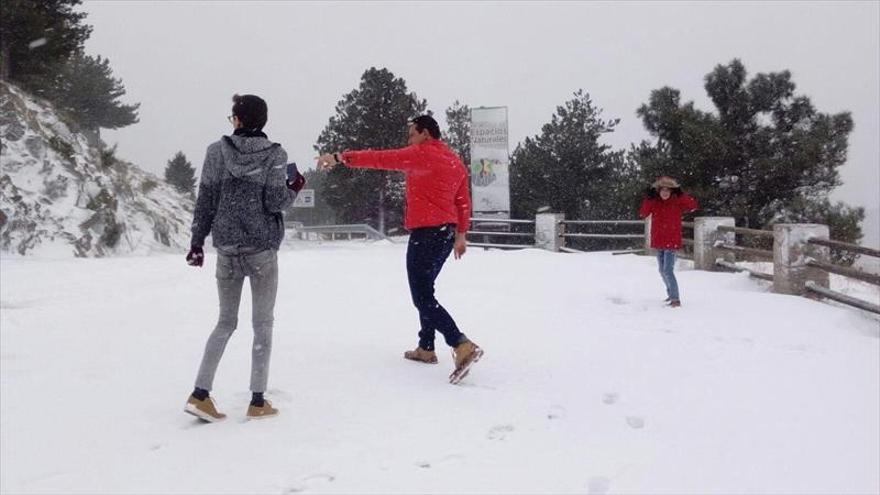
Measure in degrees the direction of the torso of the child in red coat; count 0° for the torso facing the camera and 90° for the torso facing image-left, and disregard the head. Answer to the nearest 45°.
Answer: approximately 0°

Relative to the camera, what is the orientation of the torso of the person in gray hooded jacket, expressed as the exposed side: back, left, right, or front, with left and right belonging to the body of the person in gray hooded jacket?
back

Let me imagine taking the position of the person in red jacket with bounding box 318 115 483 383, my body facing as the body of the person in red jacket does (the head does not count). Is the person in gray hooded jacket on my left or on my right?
on my left

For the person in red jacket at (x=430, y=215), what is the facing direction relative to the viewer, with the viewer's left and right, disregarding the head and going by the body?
facing away from the viewer and to the left of the viewer

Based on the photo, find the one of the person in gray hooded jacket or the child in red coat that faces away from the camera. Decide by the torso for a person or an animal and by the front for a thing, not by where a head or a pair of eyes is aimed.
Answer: the person in gray hooded jacket

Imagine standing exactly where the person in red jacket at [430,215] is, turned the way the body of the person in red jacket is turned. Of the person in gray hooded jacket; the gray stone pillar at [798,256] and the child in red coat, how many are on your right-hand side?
2

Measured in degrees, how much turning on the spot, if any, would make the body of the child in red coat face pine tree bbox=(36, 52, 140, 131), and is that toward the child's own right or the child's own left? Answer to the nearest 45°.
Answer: approximately 135° to the child's own right

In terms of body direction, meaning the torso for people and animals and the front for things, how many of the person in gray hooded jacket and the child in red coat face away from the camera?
1

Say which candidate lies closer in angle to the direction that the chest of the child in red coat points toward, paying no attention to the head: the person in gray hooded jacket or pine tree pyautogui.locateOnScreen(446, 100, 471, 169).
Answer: the person in gray hooded jacket

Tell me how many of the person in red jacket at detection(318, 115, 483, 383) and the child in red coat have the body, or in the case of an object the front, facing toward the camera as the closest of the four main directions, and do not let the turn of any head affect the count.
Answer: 1
